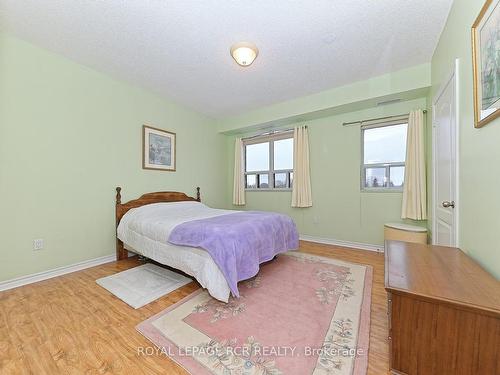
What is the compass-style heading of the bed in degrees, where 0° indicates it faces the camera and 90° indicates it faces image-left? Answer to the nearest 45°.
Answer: approximately 315°

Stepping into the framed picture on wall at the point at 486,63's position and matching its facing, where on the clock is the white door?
The white door is roughly at 4 o'clock from the framed picture on wall.

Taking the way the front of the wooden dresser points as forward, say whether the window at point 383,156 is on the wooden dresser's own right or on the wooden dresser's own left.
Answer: on the wooden dresser's own right

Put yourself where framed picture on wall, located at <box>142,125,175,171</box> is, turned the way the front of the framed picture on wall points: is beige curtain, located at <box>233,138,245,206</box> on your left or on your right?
on your left

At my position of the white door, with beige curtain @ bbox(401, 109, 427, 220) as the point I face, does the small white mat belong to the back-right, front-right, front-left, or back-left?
back-left

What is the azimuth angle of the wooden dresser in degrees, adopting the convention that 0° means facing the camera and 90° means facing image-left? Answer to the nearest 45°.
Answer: approximately 90°

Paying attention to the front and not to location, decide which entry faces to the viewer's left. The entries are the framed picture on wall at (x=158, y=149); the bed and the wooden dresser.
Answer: the wooden dresser

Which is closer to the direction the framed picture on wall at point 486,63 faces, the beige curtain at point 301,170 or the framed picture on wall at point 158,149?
the framed picture on wall
